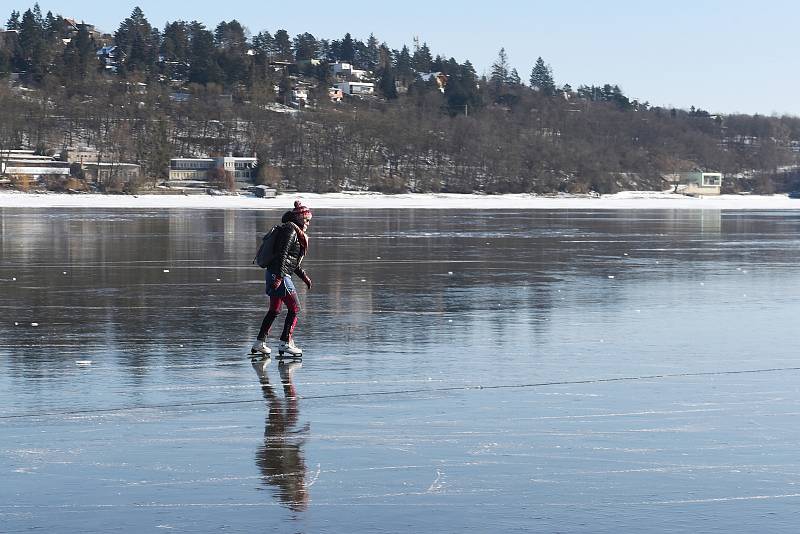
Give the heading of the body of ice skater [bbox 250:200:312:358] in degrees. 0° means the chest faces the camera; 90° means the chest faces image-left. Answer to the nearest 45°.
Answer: approximately 270°
